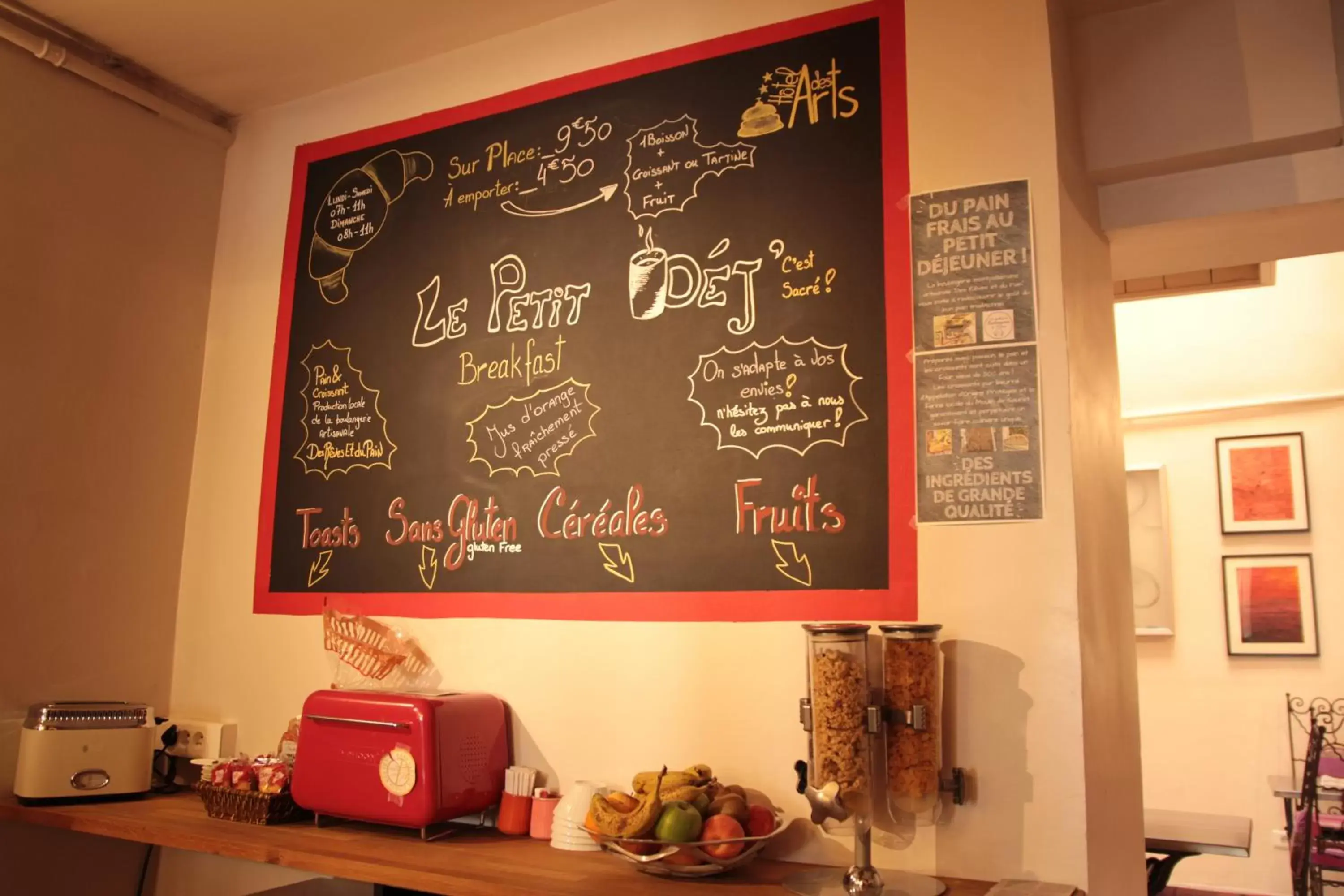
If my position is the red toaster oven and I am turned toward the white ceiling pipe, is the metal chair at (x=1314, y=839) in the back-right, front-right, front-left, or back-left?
back-right

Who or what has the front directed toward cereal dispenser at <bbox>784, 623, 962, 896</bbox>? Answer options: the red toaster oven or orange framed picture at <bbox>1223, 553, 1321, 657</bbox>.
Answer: the orange framed picture

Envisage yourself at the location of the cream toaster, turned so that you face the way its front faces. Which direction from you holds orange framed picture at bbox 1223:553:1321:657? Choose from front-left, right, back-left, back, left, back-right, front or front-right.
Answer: left

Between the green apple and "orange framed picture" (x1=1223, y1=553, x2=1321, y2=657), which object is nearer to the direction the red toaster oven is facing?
the green apple

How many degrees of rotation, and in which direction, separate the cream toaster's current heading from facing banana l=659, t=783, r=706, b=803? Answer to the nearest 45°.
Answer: approximately 45° to its left

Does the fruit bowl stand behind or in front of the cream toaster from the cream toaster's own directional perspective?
in front

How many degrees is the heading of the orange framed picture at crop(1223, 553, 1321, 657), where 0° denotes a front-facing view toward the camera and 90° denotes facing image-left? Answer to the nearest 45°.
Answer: approximately 0°

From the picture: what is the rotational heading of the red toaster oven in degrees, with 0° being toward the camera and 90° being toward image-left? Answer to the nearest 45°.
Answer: approximately 45°

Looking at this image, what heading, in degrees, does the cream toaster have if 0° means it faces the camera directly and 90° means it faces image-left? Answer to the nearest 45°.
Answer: approximately 0°

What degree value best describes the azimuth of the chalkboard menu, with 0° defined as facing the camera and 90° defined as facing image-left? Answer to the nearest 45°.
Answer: approximately 45°
